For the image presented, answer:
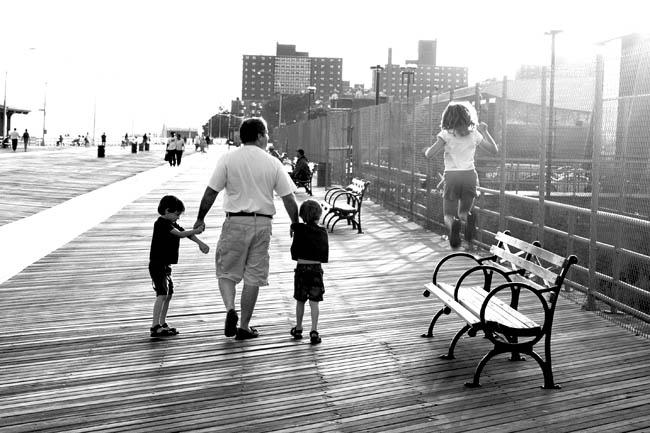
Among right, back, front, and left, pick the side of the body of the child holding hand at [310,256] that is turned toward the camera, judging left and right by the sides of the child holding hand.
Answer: back

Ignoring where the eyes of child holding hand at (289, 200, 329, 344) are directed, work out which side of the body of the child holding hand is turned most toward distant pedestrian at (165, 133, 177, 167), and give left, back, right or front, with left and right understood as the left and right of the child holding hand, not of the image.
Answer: front

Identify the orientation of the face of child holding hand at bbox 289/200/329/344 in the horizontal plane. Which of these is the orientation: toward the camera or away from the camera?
away from the camera

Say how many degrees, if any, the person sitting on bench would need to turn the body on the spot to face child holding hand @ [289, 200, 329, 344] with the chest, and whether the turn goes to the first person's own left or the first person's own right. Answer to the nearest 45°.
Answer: approximately 90° to the first person's own left

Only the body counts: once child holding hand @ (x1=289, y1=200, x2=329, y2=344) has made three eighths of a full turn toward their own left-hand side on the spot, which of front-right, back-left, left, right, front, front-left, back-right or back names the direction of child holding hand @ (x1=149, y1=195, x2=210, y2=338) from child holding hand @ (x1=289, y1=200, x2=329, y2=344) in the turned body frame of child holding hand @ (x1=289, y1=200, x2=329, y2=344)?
front-right

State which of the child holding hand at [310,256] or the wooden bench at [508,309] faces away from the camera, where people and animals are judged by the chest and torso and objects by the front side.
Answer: the child holding hand

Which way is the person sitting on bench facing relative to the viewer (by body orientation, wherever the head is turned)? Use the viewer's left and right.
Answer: facing to the left of the viewer

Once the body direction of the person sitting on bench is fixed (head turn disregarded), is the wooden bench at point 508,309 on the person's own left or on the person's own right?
on the person's own left

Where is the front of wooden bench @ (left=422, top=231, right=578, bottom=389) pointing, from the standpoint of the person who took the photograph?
facing the viewer and to the left of the viewer

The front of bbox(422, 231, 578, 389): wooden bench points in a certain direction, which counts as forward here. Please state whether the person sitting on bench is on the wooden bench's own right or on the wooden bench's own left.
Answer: on the wooden bench's own right

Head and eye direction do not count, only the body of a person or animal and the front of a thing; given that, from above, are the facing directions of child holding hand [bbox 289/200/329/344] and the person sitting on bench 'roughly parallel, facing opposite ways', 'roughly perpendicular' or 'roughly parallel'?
roughly perpendicular

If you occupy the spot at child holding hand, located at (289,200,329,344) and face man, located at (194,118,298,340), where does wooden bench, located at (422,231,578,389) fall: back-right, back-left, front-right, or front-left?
back-left
